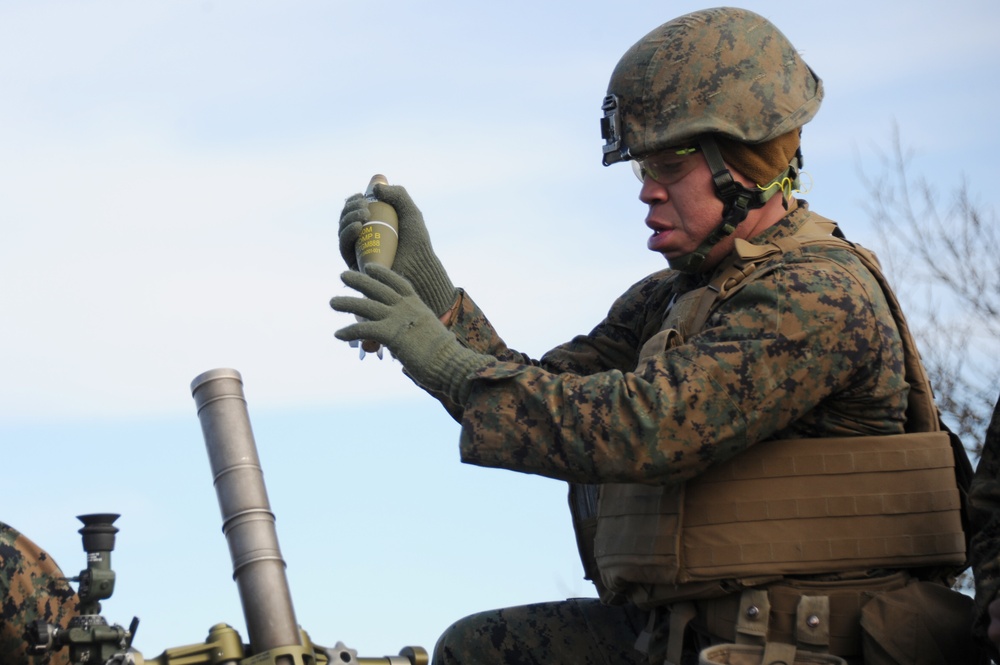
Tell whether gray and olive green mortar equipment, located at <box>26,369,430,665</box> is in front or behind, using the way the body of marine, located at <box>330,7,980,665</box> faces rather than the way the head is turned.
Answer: in front

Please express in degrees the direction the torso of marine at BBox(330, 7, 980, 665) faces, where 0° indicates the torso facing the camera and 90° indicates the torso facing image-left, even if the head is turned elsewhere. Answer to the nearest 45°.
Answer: approximately 90°
